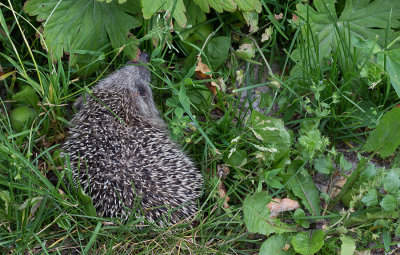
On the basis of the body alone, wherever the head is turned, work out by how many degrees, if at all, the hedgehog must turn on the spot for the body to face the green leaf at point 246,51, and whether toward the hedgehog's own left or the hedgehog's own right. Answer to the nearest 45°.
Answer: approximately 45° to the hedgehog's own right

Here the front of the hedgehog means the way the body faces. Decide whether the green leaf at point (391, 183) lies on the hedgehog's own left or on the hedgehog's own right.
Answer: on the hedgehog's own right

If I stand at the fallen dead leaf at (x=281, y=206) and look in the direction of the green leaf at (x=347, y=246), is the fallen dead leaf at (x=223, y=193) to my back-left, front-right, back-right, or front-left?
back-right

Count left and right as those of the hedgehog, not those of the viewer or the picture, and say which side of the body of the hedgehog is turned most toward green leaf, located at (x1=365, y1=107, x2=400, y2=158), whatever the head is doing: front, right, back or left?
right

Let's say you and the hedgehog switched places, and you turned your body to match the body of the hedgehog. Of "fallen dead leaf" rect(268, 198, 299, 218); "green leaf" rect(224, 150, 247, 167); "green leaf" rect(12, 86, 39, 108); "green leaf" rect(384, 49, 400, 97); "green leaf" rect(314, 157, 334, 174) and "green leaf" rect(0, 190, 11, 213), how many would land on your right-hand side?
4

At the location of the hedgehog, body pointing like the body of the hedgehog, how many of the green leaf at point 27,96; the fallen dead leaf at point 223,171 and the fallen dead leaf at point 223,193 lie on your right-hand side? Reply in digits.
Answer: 2

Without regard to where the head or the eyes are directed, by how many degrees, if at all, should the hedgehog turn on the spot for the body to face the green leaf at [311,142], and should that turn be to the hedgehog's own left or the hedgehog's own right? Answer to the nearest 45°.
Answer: approximately 90° to the hedgehog's own right

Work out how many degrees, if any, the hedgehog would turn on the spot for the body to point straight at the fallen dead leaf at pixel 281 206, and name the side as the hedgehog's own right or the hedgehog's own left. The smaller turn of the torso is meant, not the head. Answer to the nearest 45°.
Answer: approximately 90° to the hedgehog's own right

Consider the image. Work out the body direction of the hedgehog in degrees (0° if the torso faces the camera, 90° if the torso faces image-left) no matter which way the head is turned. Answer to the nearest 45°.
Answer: approximately 180°

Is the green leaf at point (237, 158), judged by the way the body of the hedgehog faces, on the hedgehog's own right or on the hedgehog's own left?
on the hedgehog's own right

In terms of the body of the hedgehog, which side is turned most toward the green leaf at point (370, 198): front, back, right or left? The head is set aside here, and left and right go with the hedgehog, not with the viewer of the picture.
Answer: right
